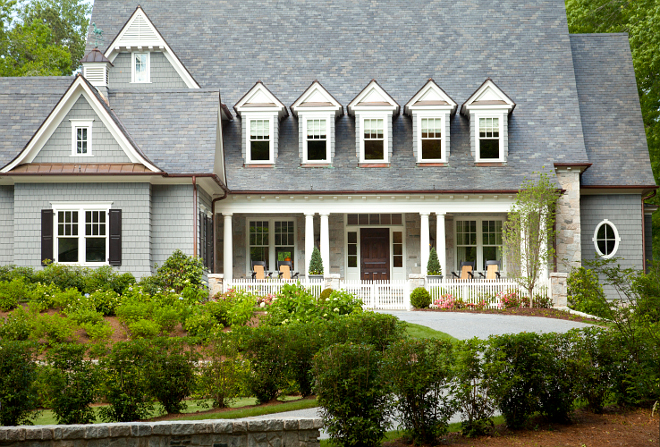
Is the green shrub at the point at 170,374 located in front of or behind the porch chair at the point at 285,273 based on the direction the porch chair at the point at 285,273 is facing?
in front

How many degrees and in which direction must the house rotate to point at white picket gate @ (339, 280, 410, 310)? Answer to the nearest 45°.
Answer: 0° — it already faces it

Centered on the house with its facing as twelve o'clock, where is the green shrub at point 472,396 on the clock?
The green shrub is roughly at 12 o'clock from the house.

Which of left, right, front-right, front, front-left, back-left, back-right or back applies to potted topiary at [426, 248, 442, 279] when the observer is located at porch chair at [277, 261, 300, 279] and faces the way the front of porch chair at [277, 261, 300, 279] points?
left

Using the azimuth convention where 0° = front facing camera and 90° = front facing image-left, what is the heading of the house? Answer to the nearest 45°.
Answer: approximately 0°

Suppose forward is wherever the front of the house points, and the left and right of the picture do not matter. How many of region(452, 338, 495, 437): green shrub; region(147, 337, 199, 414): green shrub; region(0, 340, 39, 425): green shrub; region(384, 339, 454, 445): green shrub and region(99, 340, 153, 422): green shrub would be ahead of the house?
5

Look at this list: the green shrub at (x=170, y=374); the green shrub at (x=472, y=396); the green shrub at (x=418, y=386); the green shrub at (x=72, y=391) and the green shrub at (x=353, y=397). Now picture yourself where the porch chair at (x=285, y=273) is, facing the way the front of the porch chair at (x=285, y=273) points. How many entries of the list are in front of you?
5

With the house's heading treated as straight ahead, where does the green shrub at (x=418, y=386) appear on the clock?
The green shrub is roughly at 12 o'clock from the house.

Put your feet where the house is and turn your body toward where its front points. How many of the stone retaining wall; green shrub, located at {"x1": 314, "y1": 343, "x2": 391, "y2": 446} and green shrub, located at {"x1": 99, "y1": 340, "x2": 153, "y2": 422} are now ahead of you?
3

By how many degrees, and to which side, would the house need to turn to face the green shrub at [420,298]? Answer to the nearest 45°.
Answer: approximately 45° to its left

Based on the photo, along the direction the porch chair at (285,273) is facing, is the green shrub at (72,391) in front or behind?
in front

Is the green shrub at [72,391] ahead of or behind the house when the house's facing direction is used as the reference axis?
ahead
